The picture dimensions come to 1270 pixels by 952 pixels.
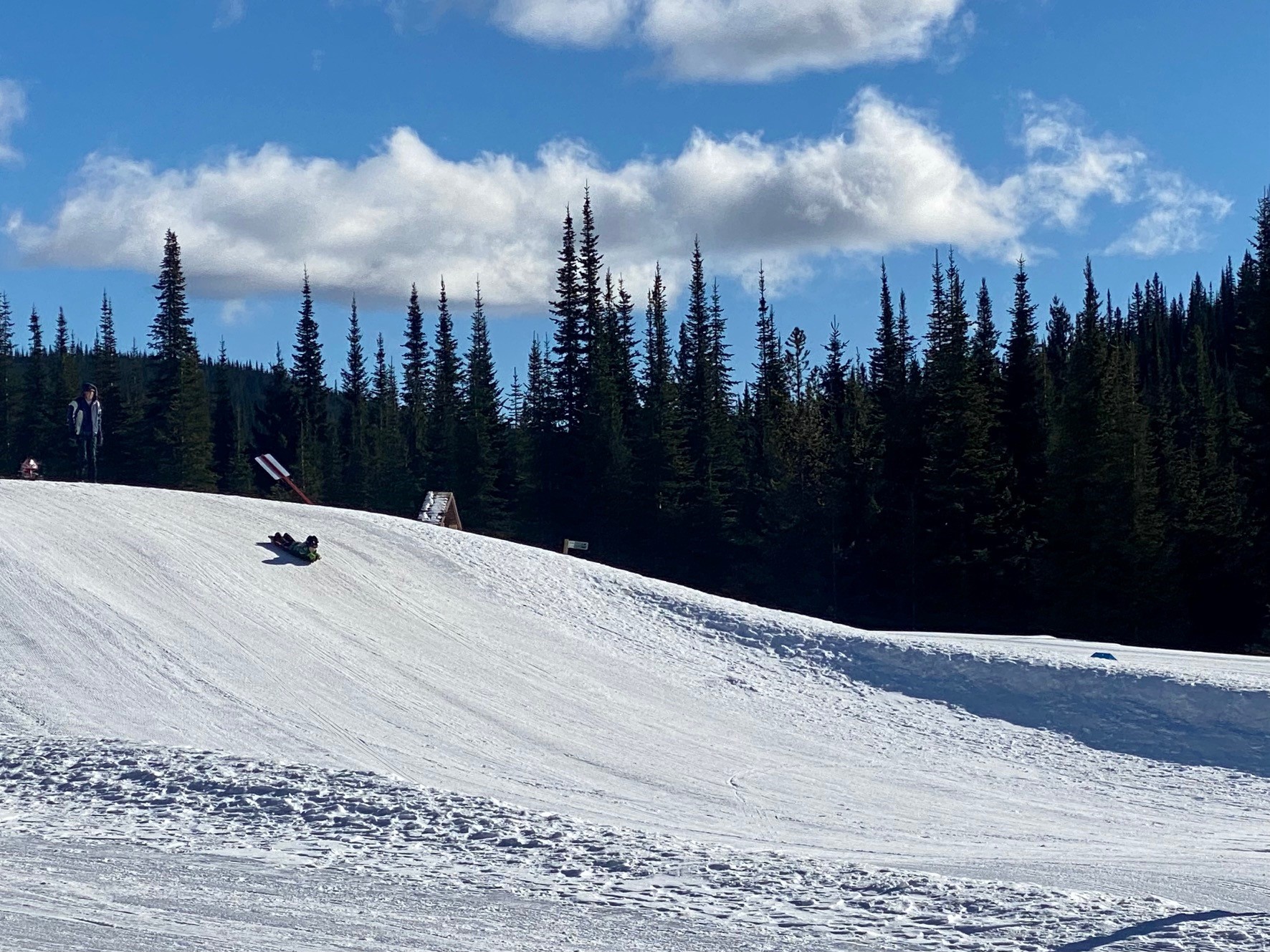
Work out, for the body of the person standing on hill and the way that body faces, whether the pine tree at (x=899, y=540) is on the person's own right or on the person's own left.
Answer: on the person's own left

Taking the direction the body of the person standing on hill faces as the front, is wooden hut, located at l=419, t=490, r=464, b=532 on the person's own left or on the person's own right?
on the person's own left

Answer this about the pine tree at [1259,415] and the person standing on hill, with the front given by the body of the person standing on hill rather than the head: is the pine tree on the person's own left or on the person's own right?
on the person's own left

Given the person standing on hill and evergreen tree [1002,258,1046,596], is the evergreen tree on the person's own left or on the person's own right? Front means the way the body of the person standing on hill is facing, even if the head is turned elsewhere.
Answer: on the person's own left
